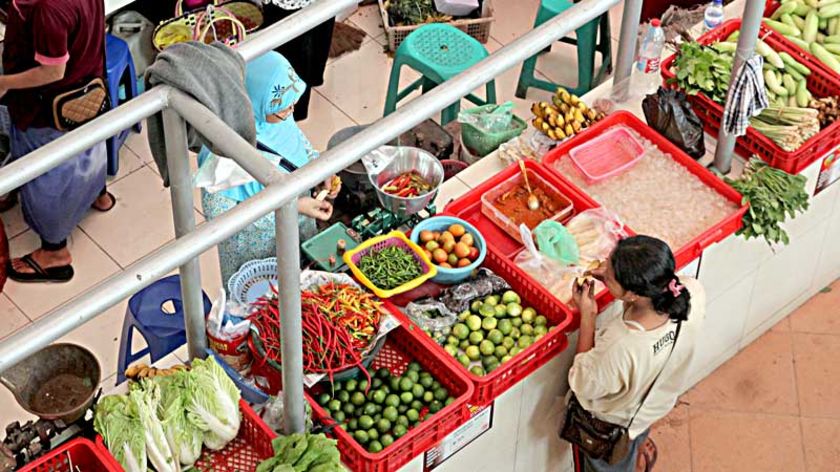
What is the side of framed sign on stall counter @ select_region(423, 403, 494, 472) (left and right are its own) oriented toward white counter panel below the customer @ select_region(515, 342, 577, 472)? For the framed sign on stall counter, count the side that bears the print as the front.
left

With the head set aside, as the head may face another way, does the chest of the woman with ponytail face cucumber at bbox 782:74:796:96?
no

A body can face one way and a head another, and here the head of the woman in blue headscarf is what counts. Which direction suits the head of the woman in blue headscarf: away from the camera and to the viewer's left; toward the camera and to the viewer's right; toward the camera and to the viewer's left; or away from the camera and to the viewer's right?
toward the camera and to the viewer's right

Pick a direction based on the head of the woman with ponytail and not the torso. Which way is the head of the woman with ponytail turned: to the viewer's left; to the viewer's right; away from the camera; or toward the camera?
to the viewer's left

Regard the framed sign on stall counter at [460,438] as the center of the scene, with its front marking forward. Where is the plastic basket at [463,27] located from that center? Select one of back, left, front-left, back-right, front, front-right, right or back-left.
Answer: back-left

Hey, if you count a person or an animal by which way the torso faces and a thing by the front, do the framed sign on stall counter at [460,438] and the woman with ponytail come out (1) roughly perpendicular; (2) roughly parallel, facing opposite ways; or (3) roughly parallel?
roughly parallel, facing opposite ways

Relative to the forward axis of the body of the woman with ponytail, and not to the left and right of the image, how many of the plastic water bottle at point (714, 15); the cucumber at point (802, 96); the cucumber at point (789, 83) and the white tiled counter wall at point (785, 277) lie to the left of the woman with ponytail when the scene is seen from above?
0

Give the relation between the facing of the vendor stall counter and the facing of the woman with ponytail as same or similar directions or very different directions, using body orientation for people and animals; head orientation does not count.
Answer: very different directions

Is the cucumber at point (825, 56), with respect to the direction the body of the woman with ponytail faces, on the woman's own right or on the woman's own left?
on the woman's own right

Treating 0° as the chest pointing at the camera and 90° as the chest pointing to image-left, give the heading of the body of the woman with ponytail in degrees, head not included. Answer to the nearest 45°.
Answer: approximately 135°

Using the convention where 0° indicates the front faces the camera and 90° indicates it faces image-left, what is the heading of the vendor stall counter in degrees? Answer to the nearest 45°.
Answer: approximately 315°

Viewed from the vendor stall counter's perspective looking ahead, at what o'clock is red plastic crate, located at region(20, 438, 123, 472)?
The red plastic crate is roughly at 3 o'clock from the vendor stall counter.

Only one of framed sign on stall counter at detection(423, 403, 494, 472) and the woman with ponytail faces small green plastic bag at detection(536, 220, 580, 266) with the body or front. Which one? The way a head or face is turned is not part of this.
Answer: the woman with ponytail

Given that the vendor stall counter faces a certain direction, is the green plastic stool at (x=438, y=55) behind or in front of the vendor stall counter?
behind

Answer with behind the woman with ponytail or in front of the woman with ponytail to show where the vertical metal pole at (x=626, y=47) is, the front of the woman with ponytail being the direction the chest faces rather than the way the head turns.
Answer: in front

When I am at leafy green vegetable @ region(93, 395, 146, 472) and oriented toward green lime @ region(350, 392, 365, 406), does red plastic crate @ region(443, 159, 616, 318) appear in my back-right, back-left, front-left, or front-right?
front-left

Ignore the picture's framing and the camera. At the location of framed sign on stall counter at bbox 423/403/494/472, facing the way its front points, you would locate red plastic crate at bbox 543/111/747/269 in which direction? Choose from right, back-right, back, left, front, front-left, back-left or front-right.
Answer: left

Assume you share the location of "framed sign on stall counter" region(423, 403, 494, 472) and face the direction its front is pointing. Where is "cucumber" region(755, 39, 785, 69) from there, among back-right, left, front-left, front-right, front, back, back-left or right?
left

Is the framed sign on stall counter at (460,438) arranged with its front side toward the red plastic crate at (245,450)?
no
